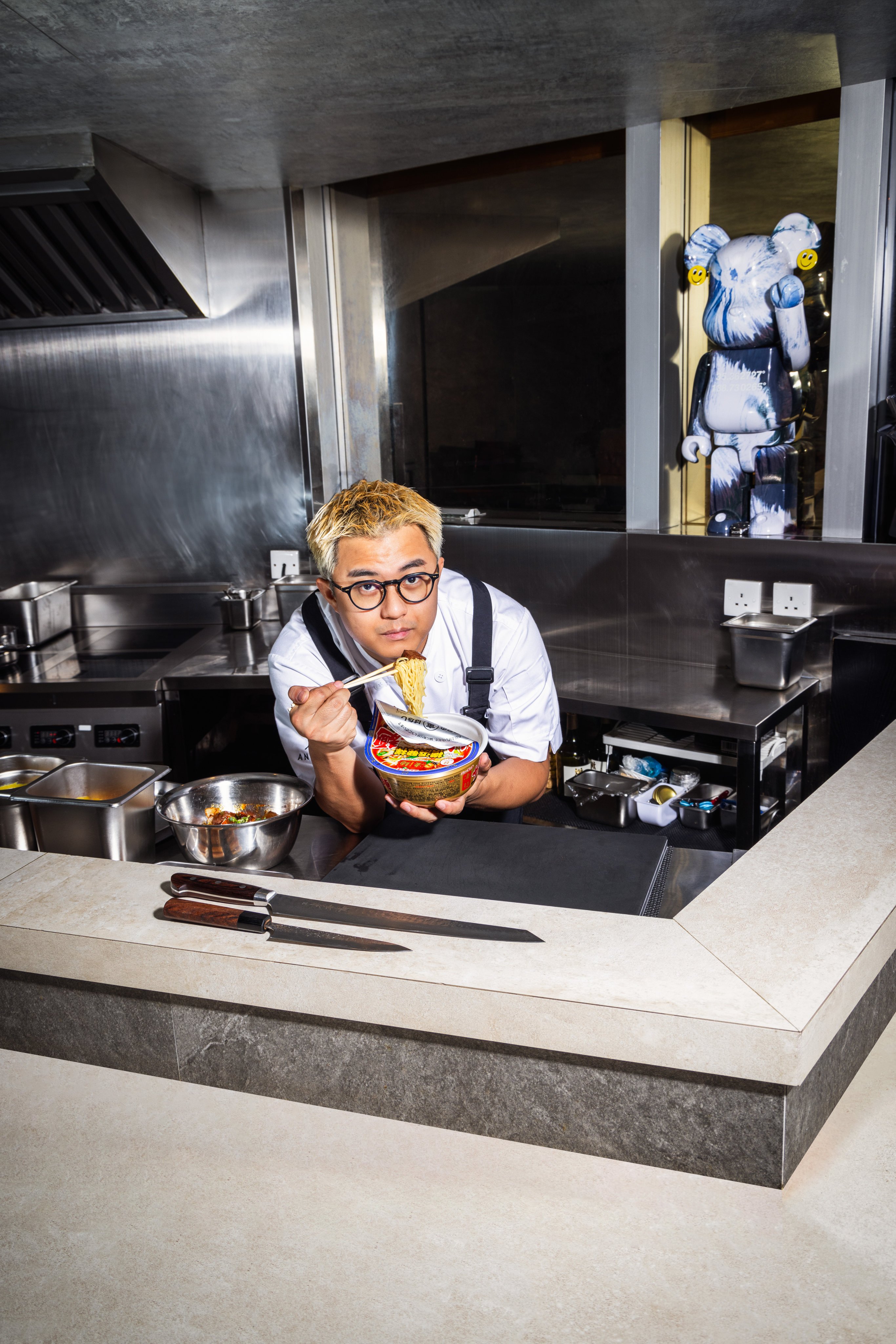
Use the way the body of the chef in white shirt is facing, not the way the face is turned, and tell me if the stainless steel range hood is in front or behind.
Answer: behind

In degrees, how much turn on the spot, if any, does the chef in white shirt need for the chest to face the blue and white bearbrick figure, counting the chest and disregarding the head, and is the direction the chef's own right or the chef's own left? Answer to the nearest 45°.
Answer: approximately 135° to the chef's own left

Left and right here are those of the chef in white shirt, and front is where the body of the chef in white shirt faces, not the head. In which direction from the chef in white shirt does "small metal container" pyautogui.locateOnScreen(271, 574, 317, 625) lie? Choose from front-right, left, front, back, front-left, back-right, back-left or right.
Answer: back

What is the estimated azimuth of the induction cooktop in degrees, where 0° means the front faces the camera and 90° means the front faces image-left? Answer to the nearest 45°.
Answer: approximately 0°

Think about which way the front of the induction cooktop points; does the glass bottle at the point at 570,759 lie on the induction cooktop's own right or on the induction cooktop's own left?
on the induction cooktop's own left

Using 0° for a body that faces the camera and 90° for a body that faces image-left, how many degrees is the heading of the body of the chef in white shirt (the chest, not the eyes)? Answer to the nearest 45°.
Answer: approximately 0°

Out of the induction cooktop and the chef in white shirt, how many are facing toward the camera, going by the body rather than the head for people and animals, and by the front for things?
2

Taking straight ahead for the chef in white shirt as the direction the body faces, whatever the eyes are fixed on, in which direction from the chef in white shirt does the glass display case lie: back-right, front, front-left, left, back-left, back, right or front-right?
back-left
